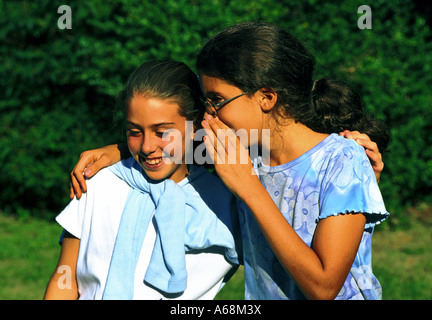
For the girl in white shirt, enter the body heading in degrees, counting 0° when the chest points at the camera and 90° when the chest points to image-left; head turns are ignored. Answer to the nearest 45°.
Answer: approximately 0°

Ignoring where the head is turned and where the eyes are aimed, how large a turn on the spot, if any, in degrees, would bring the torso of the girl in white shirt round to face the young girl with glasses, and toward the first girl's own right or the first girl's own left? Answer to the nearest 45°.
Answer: approximately 90° to the first girl's own left

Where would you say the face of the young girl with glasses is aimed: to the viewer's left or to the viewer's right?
to the viewer's left
